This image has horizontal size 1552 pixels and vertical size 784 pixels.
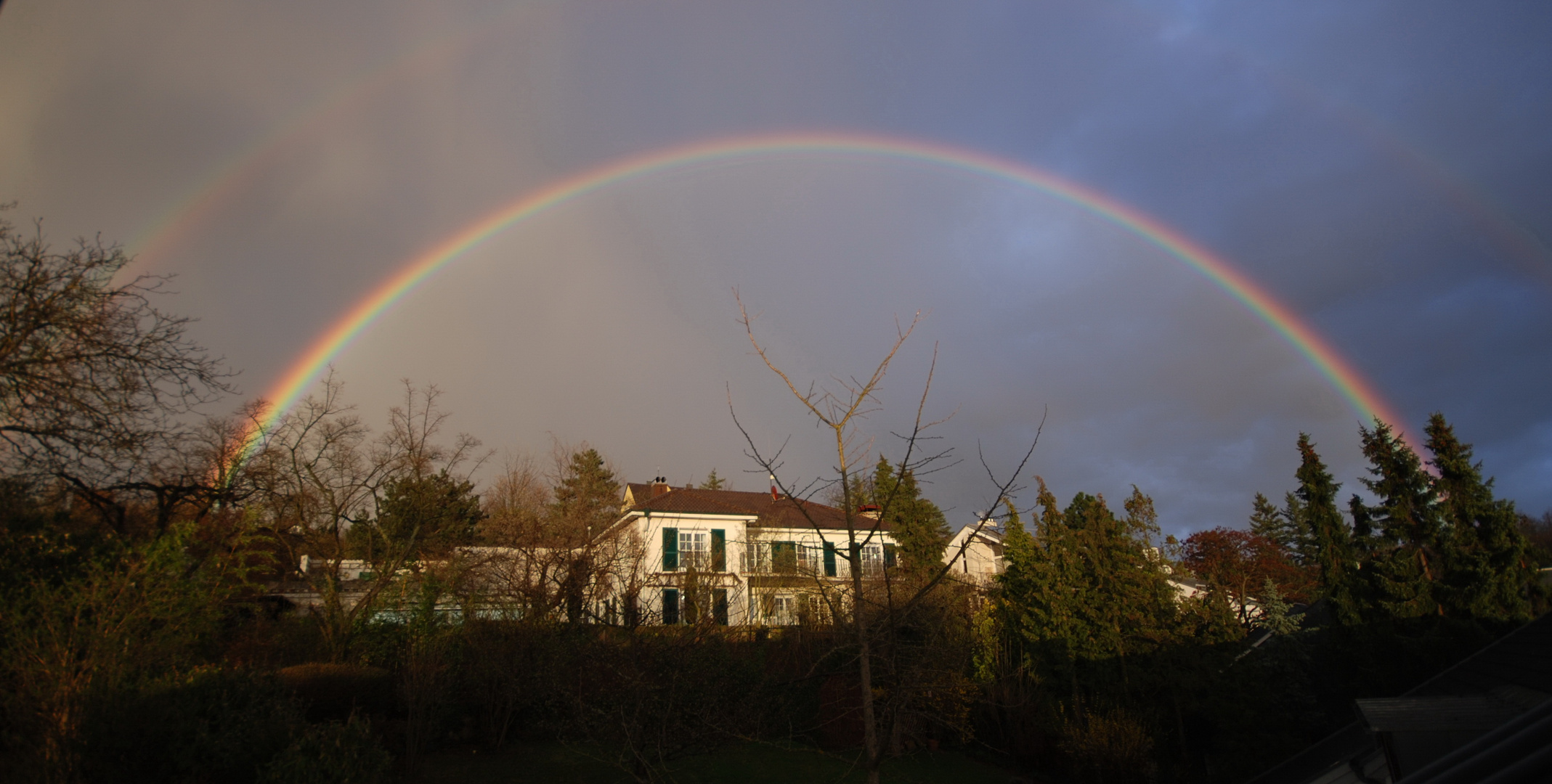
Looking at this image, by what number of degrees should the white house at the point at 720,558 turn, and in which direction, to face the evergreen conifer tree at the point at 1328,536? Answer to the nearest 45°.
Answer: approximately 45° to its left

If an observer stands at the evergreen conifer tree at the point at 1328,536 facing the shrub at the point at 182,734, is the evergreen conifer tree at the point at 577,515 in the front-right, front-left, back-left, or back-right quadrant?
front-right

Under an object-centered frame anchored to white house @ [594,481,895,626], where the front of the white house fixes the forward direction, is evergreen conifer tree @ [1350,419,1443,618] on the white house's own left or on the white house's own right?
on the white house's own left

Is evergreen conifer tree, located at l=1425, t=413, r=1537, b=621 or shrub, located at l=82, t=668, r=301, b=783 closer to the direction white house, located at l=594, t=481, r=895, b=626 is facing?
the shrub

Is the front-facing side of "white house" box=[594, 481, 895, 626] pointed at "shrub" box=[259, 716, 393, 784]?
yes

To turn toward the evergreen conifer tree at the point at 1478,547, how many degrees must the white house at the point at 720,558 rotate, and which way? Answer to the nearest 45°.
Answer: approximately 45° to its left

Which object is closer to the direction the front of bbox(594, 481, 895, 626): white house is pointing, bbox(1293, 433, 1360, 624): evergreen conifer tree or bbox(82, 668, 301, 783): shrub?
the shrub

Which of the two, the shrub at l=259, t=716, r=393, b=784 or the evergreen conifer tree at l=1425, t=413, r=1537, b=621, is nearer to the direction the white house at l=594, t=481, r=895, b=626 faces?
the shrub

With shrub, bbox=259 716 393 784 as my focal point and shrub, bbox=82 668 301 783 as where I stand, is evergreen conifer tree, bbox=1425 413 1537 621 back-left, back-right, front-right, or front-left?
front-left

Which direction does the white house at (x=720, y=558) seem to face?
toward the camera

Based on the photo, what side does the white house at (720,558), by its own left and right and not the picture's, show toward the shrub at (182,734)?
front

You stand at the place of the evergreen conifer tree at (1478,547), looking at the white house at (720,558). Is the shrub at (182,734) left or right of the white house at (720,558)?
left
